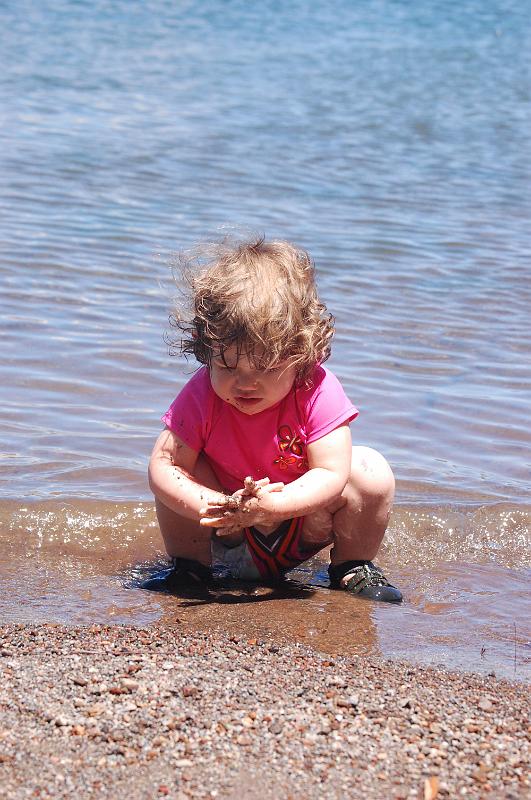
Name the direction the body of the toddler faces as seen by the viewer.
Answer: toward the camera
